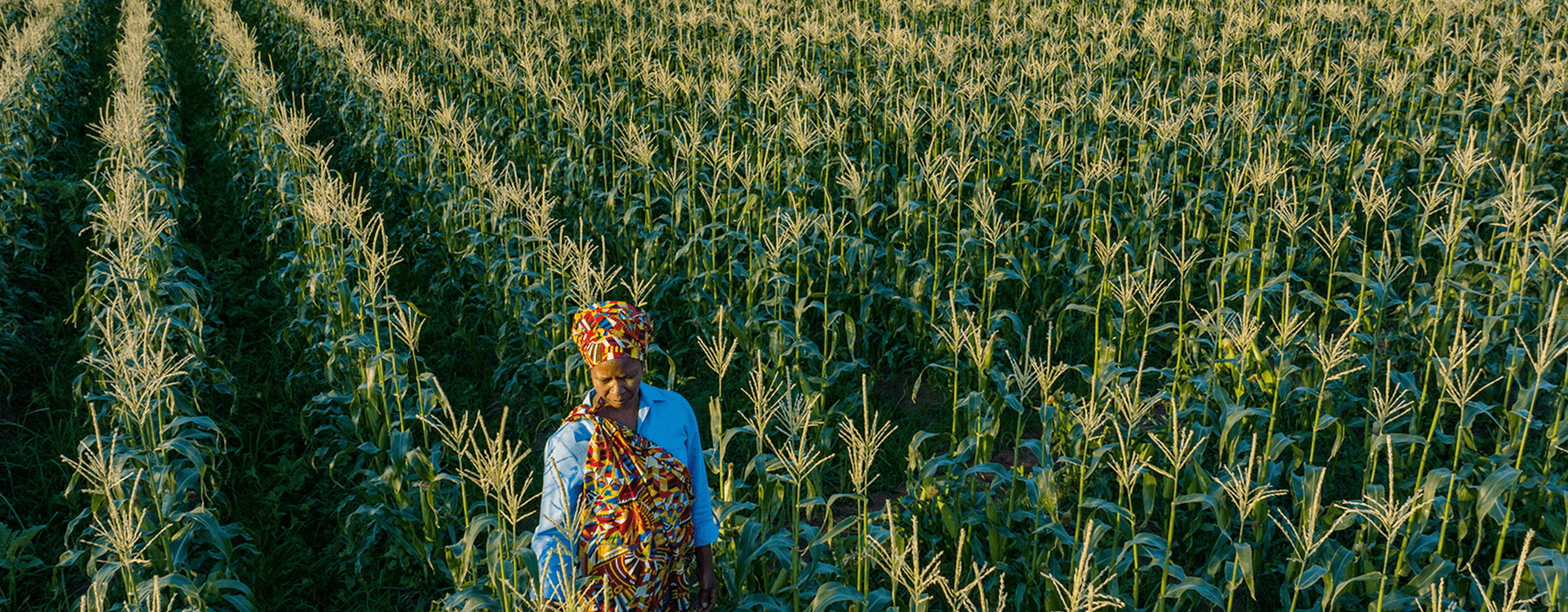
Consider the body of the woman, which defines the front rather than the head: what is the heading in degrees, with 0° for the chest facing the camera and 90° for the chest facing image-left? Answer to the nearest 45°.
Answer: approximately 0°
